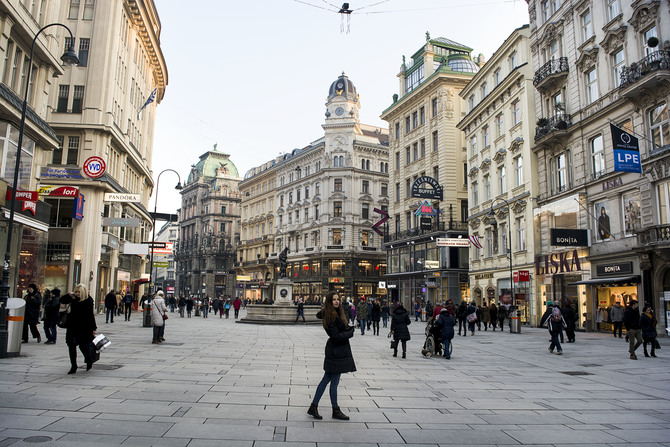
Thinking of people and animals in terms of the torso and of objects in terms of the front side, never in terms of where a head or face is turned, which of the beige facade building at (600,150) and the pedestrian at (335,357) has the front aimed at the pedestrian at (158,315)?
the beige facade building

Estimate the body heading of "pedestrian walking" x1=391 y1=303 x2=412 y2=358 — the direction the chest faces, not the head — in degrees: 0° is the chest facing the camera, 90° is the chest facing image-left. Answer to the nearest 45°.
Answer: approximately 180°

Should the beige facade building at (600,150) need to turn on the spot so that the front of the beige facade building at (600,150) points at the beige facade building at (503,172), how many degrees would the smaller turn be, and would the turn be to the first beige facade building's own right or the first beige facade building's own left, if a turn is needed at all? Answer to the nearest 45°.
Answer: approximately 90° to the first beige facade building's own right

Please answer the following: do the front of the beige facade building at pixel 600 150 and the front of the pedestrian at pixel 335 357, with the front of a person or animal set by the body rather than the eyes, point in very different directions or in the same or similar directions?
very different directions

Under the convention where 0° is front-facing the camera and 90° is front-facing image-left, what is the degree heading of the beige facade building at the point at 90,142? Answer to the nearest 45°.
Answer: approximately 315°

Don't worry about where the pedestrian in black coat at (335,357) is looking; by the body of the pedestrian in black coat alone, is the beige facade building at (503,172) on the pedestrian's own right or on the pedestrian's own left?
on the pedestrian's own left

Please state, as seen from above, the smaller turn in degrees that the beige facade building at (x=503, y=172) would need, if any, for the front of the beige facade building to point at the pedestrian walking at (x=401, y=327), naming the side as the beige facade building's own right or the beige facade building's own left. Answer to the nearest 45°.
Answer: approximately 45° to the beige facade building's own left
